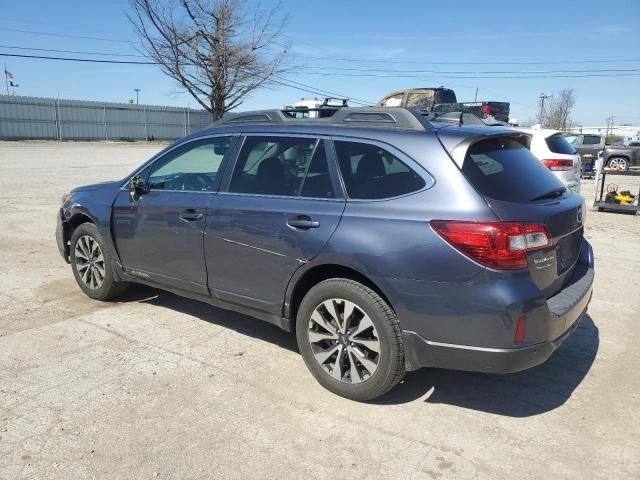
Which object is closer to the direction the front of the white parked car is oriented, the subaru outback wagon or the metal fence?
the metal fence

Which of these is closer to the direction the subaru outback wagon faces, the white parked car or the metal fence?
the metal fence

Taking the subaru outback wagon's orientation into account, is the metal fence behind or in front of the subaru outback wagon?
in front

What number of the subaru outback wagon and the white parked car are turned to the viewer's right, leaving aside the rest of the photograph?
0

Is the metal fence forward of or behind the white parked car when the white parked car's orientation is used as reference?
forward

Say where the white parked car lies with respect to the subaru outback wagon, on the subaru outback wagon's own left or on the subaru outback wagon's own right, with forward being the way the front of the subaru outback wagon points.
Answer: on the subaru outback wagon's own right

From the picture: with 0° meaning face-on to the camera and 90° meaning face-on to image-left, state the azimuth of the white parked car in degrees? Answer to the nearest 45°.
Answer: approximately 135°

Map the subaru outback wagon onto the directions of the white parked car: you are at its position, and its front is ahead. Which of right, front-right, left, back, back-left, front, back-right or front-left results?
back-left

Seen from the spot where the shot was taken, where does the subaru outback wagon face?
facing away from the viewer and to the left of the viewer
